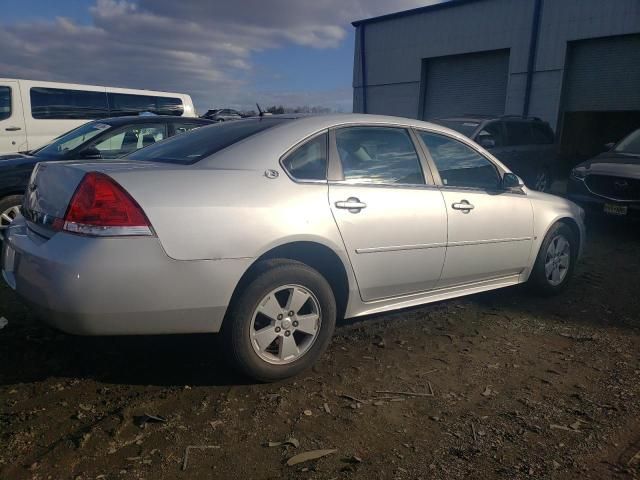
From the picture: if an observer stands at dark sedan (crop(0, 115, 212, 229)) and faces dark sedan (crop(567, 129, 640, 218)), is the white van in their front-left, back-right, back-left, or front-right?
back-left

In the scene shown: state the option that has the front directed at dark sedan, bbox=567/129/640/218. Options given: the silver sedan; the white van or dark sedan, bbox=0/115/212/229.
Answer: the silver sedan

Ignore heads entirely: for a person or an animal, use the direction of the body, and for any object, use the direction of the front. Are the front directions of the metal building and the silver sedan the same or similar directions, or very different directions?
very different directions

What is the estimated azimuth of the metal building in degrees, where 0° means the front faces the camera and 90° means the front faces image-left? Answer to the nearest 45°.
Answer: approximately 45°

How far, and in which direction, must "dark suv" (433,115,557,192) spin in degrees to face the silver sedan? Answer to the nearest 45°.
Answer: approximately 45° to its left

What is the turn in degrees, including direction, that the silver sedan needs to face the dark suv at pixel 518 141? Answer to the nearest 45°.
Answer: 0° — it already faces it

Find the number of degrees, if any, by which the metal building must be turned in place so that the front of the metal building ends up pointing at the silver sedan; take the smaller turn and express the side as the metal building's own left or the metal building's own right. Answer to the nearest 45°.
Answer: approximately 45° to the metal building's own left

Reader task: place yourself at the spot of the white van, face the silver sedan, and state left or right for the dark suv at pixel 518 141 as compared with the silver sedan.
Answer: left

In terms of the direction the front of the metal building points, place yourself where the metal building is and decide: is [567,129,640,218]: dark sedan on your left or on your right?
on your left

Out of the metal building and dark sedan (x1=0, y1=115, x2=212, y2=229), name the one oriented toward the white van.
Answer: the metal building

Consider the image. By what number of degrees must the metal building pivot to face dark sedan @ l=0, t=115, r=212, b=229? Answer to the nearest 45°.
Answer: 0° — it already faces it

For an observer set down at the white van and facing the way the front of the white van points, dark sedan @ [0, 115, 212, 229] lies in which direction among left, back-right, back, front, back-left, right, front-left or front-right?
front-left
